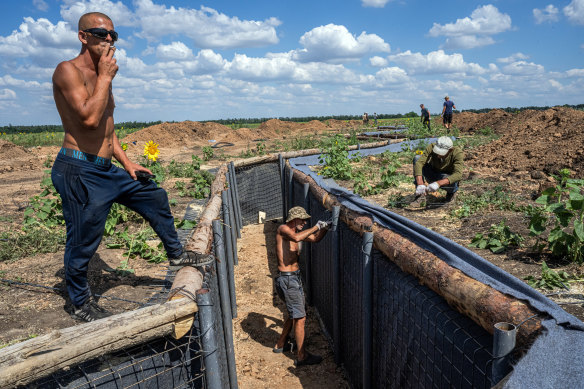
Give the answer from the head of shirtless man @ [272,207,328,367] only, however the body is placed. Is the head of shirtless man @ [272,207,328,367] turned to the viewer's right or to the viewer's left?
to the viewer's right

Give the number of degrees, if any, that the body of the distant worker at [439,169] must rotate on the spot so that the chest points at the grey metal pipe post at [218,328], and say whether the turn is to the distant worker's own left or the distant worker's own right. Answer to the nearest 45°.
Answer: approximately 45° to the distant worker's own left

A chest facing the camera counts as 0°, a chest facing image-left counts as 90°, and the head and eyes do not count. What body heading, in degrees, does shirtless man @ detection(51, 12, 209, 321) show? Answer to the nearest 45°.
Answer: approximately 315°

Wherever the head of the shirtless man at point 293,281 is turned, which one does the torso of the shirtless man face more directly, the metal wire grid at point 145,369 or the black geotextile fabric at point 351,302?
the black geotextile fabric

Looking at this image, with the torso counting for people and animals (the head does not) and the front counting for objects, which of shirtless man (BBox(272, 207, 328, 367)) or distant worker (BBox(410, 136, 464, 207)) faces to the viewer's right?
the shirtless man

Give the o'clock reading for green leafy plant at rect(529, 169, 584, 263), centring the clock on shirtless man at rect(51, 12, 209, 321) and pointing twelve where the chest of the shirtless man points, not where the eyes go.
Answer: The green leafy plant is roughly at 11 o'clock from the shirtless man.

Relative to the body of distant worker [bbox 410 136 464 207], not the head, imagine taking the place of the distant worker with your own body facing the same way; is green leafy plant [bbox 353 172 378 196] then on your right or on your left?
on your right

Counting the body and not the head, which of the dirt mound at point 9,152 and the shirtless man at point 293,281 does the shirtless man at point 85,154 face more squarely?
the shirtless man

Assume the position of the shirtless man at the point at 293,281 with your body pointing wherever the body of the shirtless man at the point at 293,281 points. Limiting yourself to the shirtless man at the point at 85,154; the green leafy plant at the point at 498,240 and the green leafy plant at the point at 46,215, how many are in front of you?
1

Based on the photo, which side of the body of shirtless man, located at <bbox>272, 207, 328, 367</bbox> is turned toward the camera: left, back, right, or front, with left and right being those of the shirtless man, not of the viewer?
right

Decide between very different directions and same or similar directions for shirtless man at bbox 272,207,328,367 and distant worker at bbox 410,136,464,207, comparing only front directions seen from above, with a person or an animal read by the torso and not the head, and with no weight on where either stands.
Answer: very different directions

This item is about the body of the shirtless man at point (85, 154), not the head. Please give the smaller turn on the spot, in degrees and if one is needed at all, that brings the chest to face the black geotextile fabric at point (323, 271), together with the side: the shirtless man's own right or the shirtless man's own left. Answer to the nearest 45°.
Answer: approximately 45° to the shirtless man's own left

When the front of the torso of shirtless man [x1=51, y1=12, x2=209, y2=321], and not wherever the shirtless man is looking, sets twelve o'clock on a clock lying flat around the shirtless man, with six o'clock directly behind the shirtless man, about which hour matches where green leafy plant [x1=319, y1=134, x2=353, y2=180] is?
The green leafy plant is roughly at 9 o'clock from the shirtless man.

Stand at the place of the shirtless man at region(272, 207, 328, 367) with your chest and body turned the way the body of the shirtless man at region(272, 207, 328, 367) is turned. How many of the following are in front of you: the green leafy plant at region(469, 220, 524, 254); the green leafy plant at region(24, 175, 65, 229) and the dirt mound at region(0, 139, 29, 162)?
1
